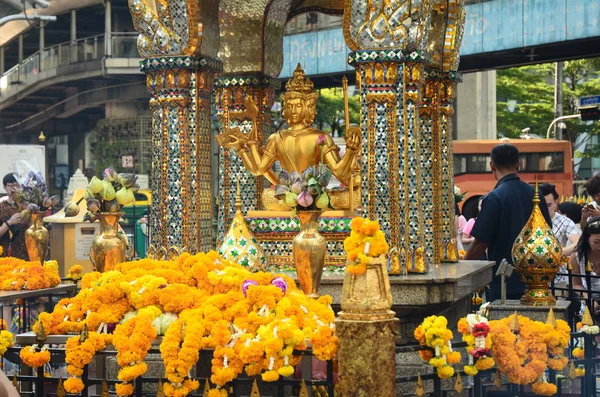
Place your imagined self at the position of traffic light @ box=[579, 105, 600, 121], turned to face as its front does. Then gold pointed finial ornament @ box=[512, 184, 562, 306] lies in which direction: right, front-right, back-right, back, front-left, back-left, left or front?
front

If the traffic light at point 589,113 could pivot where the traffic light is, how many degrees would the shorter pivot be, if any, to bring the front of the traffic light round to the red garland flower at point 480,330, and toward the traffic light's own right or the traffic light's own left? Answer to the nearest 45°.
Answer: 0° — it already faces it

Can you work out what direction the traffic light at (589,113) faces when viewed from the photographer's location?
facing the viewer

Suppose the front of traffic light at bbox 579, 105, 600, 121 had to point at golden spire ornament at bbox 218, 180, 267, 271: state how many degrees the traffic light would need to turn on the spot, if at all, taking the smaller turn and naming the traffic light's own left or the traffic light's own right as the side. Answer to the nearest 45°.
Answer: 0° — it already faces it

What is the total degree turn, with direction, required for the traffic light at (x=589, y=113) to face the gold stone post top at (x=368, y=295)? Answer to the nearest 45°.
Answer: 0° — it already faces it

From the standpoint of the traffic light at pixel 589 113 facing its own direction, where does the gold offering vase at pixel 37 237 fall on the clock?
The gold offering vase is roughly at 1 o'clock from the traffic light.

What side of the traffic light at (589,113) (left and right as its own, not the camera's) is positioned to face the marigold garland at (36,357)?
front

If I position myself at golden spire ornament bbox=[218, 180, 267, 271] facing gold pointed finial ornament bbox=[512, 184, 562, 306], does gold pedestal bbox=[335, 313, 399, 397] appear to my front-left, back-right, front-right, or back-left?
front-right

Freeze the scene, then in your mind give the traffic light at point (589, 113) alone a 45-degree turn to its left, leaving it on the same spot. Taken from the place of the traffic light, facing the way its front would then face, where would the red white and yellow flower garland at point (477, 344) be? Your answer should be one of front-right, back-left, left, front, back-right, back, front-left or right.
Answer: front-right

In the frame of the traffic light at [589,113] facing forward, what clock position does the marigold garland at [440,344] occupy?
The marigold garland is roughly at 12 o'clock from the traffic light.

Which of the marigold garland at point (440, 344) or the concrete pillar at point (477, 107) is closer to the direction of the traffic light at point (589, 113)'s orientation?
the marigold garland

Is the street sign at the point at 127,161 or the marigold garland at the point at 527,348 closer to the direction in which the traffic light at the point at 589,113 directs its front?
the marigold garland

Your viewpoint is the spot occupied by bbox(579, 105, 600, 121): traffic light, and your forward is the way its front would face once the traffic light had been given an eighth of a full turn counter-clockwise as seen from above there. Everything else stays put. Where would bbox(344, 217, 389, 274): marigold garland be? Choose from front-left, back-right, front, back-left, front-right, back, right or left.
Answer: front-right
